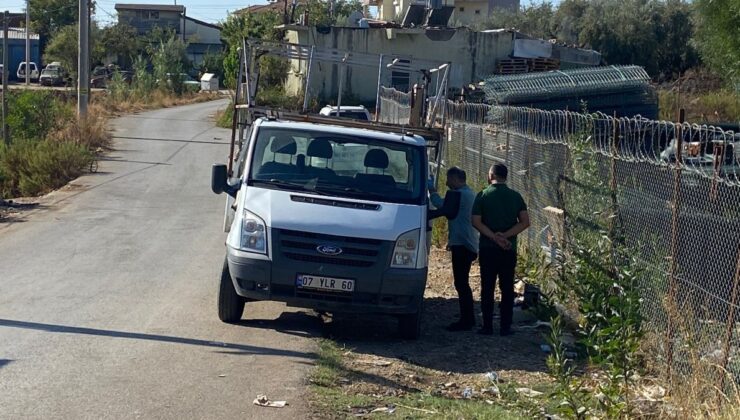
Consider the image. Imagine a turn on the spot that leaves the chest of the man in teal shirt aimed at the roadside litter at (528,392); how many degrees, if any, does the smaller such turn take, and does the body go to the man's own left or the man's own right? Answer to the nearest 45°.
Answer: approximately 90° to the man's own left

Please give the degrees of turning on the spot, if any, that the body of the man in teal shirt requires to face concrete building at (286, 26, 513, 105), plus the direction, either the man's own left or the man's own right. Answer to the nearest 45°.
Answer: approximately 90° to the man's own right

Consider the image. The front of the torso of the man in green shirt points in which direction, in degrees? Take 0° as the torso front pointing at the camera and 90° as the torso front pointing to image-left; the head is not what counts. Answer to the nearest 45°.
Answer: approximately 180°

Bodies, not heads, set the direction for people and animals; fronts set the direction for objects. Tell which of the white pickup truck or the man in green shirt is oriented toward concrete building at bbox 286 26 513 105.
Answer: the man in green shirt

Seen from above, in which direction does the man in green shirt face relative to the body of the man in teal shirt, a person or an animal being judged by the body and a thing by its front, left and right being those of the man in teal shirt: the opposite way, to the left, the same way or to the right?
to the right

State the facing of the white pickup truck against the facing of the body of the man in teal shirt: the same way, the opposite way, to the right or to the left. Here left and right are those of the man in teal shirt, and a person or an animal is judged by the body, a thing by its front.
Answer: to the left

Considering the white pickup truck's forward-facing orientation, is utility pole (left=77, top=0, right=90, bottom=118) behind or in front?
behind

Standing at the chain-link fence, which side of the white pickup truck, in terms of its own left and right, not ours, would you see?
left

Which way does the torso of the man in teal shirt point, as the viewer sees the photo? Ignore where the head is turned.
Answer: to the viewer's left

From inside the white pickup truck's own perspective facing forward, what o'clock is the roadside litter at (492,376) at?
The roadside litter is roughly at 10 o'clock from the white pickup truck.

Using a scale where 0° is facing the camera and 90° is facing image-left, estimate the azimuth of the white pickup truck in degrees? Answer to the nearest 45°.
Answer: approximately 0°
